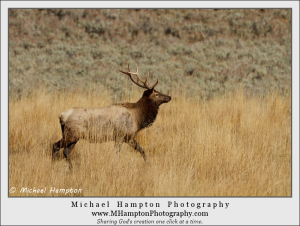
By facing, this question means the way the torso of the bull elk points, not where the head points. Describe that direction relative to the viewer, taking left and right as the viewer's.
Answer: facing to the right of the viewer
